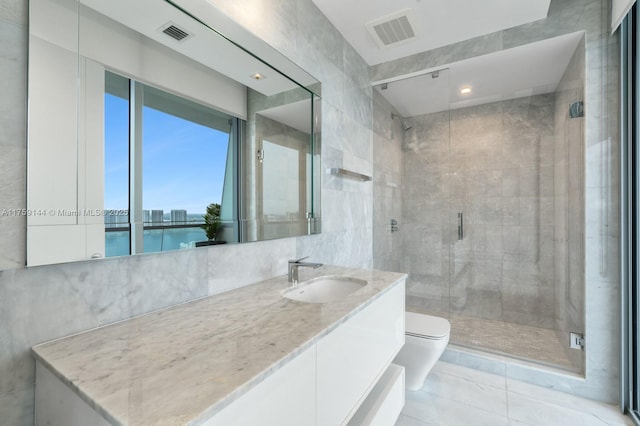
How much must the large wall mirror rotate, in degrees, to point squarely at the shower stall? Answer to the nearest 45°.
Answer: approximately 45° to its left

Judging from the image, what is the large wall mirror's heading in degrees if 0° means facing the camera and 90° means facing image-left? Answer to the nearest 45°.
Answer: approximately 315°

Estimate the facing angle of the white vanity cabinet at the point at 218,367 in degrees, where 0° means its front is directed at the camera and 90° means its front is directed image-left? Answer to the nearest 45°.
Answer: approximately 315°
